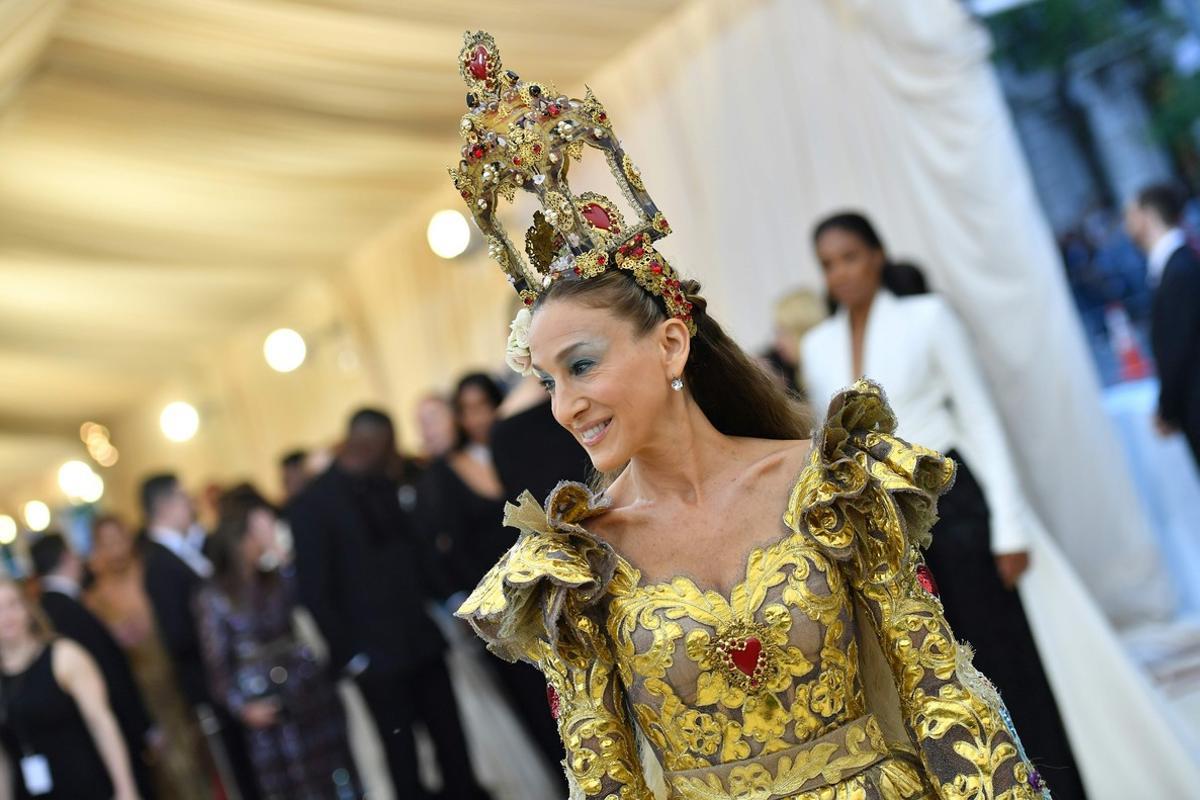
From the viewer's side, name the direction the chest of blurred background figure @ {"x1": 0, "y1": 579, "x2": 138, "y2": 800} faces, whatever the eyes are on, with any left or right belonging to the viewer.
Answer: facing the viewer

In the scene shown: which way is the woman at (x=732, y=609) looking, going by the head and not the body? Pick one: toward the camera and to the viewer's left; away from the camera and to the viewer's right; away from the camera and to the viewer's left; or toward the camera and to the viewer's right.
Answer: toward the camera and to the viewer's left

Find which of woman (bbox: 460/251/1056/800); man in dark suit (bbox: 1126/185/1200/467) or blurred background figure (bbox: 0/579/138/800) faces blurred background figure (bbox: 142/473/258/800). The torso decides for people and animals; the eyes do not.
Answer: the man in dark suit

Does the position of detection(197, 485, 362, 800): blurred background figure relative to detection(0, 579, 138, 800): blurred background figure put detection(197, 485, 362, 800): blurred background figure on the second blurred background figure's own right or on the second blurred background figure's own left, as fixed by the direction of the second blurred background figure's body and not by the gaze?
on the second blurred background figure's own left

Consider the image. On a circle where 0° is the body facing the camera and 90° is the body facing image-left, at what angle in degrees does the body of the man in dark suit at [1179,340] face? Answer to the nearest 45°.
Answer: approximately 90°

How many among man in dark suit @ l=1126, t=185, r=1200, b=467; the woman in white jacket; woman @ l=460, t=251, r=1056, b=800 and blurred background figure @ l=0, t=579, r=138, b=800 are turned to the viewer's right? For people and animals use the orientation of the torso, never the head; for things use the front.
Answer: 0

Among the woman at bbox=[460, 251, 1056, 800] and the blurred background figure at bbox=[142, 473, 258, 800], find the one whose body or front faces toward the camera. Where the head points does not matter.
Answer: the woman

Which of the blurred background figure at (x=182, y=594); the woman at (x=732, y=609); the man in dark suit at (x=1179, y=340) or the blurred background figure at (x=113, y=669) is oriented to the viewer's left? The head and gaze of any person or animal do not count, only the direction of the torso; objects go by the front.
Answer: the man in dark suit

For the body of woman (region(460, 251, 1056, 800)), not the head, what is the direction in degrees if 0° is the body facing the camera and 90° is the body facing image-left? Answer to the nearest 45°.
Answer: approximately 0°

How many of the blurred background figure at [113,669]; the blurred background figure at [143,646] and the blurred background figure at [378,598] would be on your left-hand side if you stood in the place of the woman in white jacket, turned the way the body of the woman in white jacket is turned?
0

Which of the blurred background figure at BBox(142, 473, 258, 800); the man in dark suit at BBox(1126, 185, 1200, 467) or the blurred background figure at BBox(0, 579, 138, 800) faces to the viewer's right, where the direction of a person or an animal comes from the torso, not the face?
the blurred background figure at BBox(142, 473, 258, 800)

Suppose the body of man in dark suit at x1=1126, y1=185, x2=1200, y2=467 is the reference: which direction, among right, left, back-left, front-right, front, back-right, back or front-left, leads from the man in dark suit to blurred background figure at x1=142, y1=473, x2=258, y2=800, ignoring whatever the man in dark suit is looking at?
front
